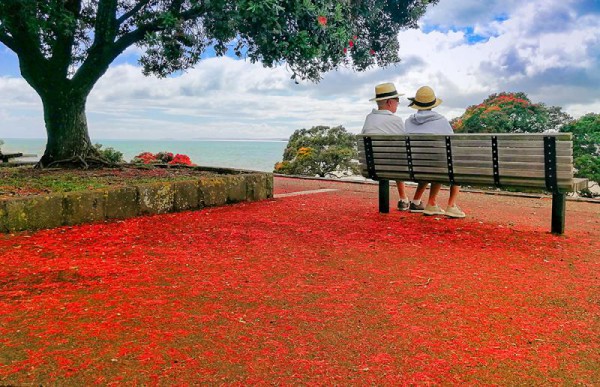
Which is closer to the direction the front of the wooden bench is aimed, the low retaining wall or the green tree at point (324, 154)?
the green tree

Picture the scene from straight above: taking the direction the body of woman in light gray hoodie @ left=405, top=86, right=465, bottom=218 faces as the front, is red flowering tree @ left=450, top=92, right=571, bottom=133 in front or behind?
in front

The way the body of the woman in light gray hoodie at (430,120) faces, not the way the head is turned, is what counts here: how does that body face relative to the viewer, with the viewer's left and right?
facing away from the viewer and to the right of the viewer

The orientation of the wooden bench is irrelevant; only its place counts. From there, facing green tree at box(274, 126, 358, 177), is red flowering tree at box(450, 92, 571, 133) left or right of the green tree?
right

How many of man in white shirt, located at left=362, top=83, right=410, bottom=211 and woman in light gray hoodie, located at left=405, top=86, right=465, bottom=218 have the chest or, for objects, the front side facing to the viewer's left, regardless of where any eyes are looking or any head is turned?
0

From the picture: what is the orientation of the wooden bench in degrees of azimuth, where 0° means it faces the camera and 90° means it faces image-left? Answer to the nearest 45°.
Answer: approximately 225°

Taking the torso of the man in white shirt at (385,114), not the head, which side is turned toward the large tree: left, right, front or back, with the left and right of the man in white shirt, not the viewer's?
left

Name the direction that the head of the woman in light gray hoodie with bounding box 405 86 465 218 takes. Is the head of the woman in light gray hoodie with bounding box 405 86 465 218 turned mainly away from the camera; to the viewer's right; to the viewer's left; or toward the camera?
away from the camera

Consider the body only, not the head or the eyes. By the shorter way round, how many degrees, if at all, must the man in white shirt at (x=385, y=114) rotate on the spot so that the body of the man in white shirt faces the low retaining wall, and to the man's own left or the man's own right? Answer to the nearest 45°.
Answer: approximately 135° to the man's own left

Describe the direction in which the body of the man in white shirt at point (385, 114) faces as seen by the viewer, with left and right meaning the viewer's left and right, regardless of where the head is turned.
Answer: facing away from the viewer and to the right of the viewer

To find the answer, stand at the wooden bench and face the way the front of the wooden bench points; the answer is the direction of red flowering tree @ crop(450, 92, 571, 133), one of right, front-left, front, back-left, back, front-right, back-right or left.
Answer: front-left
